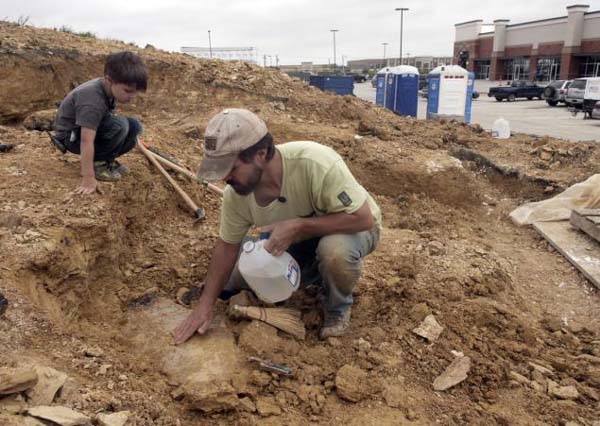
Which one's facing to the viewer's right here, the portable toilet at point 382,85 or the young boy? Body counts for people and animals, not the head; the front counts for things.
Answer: the young boy

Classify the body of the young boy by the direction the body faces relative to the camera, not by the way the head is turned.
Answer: to the viewer's right

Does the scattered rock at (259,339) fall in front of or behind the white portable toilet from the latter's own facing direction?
in front

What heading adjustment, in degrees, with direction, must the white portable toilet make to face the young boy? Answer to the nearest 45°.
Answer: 0° — it already faces them

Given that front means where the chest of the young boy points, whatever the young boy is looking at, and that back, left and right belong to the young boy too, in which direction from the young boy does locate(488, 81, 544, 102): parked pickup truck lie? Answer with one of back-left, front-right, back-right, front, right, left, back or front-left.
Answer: front-left

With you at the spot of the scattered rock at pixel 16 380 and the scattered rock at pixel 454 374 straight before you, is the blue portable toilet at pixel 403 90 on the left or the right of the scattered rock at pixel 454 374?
left

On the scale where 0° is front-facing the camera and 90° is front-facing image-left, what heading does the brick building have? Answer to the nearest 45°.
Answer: approximately 45°

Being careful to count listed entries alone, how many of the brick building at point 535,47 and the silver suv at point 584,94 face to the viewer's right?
0

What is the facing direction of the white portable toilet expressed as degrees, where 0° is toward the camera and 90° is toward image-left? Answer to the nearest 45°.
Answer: approximately 0°

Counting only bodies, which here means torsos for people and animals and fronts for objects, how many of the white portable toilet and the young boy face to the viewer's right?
1

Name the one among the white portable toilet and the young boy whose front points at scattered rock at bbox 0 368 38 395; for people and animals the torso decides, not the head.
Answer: the white portable toilet
